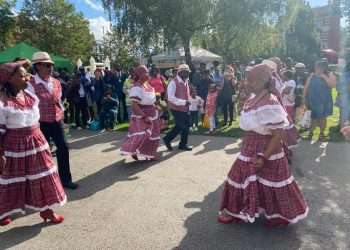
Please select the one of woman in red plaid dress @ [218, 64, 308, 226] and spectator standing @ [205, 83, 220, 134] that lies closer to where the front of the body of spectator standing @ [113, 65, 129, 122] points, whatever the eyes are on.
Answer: the woman in red plaid dress

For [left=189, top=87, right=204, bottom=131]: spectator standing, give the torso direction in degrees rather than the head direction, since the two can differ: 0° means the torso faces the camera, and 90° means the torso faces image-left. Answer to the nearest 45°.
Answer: approximately 0°

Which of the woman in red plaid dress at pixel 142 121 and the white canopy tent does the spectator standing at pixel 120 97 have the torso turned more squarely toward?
the woman in red plaid dress

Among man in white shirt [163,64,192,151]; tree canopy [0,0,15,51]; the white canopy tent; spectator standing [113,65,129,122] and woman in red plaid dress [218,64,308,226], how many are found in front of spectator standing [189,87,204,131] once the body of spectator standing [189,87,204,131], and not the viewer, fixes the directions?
2

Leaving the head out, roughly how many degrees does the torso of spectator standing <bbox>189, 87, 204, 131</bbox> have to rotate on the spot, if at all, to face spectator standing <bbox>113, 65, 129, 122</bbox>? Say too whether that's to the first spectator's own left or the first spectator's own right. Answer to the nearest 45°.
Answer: approximately 135° to the first spectator's own right

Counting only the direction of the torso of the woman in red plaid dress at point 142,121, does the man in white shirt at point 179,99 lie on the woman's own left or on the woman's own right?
on the woman's own left

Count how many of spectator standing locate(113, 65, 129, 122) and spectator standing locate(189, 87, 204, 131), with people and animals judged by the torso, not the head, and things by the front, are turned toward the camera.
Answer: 2

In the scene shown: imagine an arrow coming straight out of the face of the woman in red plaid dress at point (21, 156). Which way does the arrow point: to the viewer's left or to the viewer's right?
to the viewer's right

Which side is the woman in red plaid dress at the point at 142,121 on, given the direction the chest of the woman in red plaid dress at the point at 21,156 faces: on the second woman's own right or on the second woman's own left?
on the second woman's own left

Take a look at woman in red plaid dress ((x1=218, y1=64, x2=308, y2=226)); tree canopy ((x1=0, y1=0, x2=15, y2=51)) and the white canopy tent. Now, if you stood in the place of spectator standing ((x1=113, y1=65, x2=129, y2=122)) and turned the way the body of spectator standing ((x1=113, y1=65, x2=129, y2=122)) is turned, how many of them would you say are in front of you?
1
